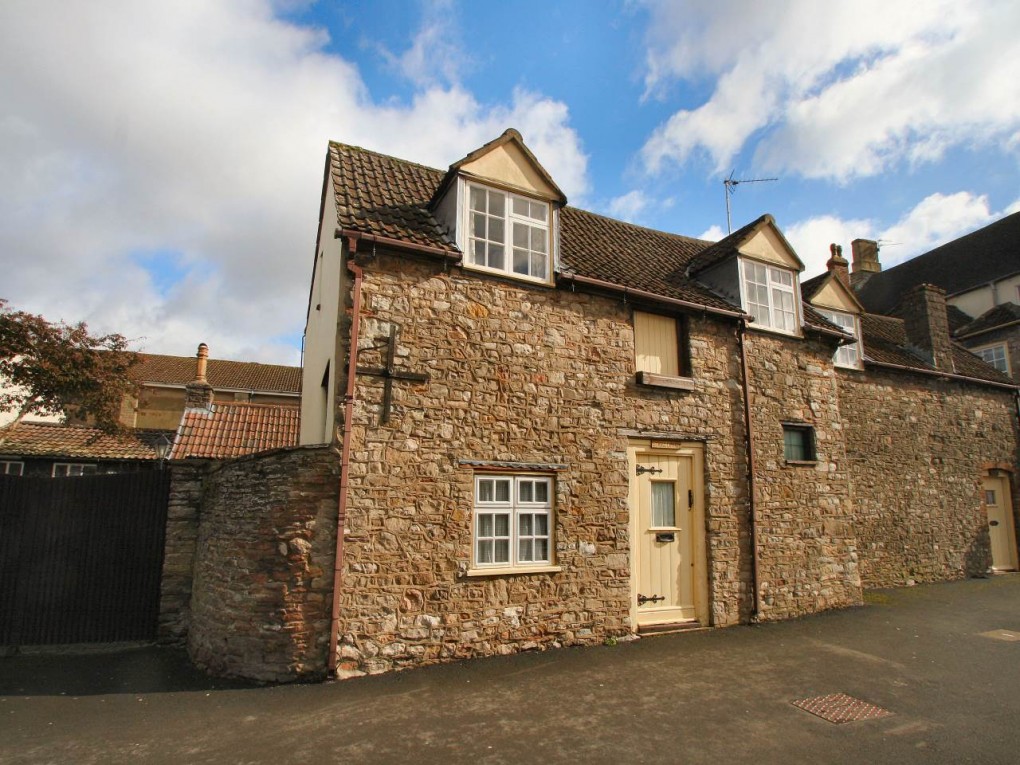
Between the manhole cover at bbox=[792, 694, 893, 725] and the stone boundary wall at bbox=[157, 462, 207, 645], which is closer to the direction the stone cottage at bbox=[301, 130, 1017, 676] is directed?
the manhole cover

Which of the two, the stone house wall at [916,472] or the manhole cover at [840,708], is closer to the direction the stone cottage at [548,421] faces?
the manhole cover

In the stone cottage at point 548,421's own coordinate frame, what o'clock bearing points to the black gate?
The black gate is roughly at 4 o'clock from the stone cottage.

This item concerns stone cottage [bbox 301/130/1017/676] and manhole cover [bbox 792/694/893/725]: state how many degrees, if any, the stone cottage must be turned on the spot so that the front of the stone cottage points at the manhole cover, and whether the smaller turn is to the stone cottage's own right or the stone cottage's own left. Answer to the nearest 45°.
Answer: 0° — it already faces it

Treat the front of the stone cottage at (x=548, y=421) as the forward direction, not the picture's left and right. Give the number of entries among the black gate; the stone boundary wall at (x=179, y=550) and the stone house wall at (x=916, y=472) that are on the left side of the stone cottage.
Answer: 1

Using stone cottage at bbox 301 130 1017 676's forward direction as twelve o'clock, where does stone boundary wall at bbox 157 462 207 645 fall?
The stone boundary wall is roughly at 4 o'clock from the stone cottage.

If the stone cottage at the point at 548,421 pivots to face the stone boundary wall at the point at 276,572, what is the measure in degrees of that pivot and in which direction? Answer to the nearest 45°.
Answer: approximately 90° to its right

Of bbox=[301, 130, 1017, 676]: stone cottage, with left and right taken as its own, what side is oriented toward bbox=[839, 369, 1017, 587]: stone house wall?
left

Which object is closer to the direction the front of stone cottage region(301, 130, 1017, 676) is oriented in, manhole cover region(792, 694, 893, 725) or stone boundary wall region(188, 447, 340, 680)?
the manhole cover
